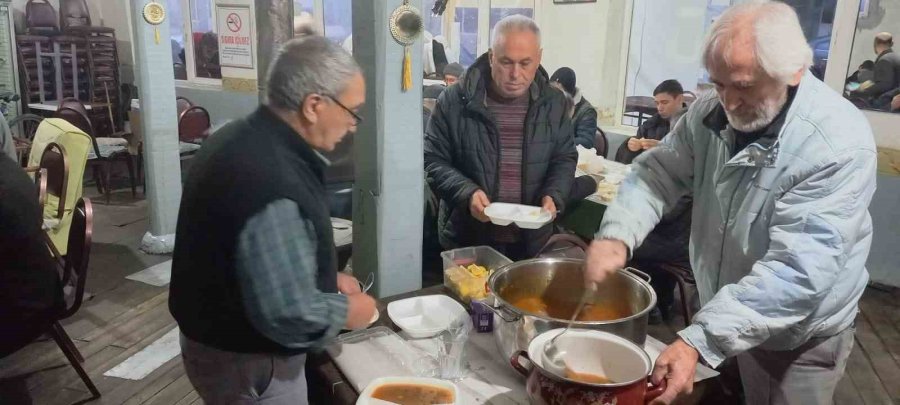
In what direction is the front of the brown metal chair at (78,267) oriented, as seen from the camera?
facing to the left of the viewer

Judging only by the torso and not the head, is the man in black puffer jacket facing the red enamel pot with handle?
yes

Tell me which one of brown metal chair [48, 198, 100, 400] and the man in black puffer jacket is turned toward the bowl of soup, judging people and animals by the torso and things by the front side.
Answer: the man in black puffer jacket

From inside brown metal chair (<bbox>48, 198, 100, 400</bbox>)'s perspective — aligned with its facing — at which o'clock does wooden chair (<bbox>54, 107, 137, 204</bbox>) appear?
wooden chair (<bbox>54, 107, 137, 204</bbox>) is roughly at 3 o'clock from brown metal chair (<bbox>48, 198, 100, 400</bbox>).

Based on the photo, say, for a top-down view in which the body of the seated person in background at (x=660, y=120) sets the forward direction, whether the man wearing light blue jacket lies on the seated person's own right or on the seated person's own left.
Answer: on the seated person's own left

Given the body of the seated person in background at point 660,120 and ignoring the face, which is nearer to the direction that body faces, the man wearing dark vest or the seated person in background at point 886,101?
the man wearing dark vest

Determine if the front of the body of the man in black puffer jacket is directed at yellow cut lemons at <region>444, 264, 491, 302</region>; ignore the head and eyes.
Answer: yes

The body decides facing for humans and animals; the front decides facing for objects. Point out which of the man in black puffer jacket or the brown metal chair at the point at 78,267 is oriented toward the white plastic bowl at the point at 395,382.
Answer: the man in black puffer jacket

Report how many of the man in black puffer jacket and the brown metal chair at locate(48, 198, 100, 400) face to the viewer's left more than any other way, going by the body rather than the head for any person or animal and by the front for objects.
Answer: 1

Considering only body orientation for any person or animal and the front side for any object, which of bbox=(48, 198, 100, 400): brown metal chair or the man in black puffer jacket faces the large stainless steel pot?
the man in black puffer jacket

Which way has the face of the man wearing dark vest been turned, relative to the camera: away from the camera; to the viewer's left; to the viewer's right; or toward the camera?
to the viewer's right

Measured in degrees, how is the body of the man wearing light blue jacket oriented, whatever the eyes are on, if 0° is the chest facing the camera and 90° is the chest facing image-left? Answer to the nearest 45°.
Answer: approximately 45°
